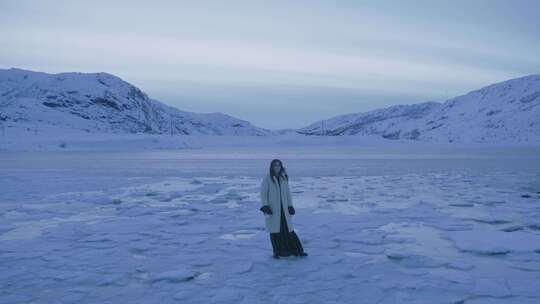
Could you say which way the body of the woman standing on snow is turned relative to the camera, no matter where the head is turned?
toward the camera

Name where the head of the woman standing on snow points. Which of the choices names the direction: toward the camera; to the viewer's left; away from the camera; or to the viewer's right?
toward the camera
